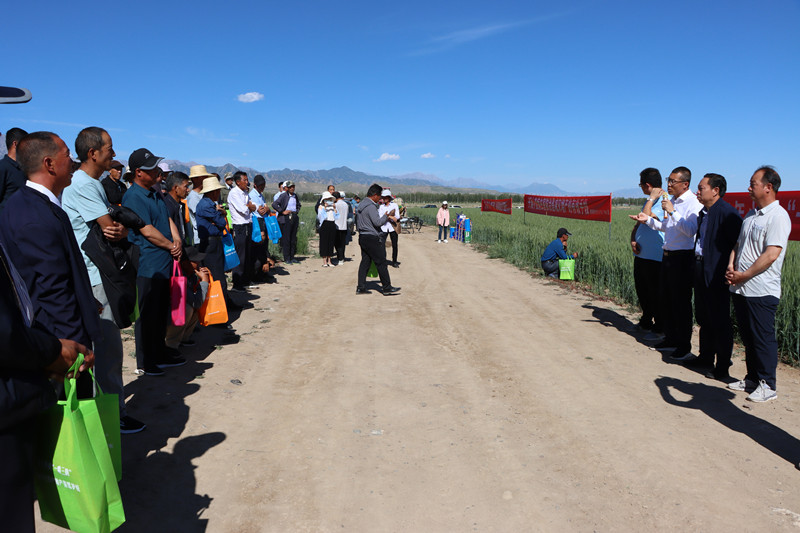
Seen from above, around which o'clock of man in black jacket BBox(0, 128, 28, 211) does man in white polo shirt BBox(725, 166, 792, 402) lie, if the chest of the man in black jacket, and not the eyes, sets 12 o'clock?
The man in white polo shirt is roughly at 1 o'clock from the man in black jacket.

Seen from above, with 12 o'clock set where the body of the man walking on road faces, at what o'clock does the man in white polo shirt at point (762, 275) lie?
The man in white polo shirt is roughly at 2 o'clock from the man walking on road.

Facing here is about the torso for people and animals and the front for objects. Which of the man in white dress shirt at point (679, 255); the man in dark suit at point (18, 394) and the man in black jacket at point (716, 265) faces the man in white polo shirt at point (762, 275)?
the man in dark suit

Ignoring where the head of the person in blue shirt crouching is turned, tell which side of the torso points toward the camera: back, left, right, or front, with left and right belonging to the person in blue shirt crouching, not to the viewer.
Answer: right

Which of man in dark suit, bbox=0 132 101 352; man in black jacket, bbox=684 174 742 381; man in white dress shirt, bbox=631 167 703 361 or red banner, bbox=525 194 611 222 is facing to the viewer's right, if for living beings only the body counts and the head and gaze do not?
the man in dark suit

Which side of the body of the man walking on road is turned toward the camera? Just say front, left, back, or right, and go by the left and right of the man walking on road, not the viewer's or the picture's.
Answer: right

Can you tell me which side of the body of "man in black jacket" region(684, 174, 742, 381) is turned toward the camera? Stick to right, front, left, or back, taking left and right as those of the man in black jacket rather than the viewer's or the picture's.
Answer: left

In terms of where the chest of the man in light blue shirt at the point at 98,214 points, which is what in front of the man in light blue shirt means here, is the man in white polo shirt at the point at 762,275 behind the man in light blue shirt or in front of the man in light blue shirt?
in front

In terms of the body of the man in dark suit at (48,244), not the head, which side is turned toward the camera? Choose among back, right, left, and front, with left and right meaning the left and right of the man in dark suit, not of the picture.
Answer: right

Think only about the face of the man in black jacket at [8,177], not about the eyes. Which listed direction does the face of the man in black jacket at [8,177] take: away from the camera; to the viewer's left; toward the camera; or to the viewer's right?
to the viewer's right

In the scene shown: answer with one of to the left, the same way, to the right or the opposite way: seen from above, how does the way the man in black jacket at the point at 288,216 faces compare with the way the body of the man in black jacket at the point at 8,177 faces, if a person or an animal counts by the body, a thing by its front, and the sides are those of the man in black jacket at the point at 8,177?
to the right

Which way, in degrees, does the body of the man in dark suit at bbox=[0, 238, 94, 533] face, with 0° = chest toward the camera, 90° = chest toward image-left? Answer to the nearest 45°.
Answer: approximately 270°

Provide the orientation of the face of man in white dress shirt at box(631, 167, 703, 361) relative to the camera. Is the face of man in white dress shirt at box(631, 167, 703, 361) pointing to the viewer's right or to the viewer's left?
to the viewer's left

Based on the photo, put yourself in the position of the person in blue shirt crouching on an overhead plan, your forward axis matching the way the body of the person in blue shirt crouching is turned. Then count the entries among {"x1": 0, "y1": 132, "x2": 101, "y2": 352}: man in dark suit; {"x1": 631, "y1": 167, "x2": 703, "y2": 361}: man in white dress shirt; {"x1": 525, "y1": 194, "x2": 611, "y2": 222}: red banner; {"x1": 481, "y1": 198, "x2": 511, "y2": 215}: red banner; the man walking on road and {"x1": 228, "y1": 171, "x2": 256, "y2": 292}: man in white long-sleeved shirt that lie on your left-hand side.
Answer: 2

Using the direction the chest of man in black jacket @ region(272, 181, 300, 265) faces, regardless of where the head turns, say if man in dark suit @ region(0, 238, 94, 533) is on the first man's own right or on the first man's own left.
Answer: on the first man's own right

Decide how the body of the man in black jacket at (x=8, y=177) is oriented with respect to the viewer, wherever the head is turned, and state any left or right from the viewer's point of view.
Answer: facing to the right of the viewer

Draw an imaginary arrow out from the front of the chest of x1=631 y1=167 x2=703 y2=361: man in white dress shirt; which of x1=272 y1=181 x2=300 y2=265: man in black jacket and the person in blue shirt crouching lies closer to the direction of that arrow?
the man in black jacket

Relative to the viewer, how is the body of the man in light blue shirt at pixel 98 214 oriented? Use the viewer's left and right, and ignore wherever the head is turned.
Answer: facing to the right of the viewer

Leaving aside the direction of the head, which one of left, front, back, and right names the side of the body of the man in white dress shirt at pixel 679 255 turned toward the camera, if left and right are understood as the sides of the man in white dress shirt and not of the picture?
left
